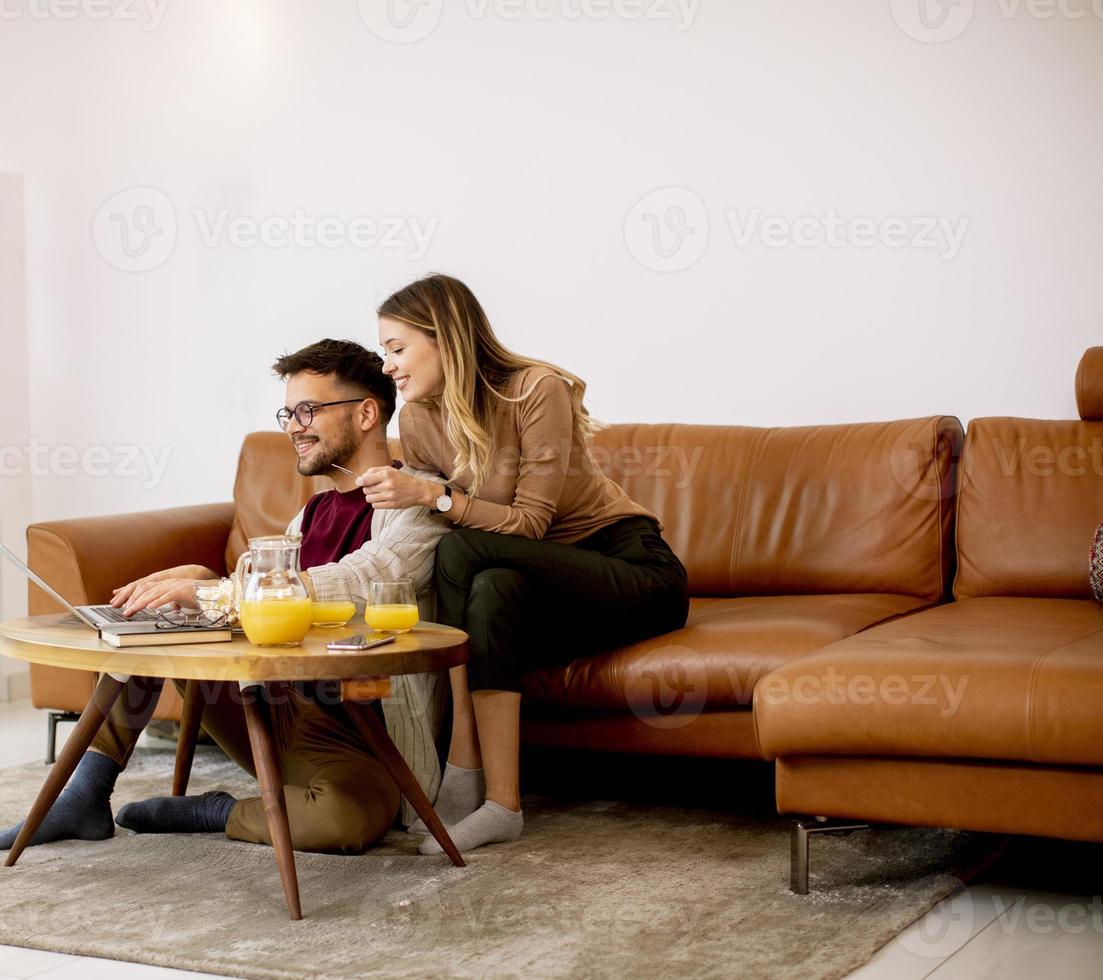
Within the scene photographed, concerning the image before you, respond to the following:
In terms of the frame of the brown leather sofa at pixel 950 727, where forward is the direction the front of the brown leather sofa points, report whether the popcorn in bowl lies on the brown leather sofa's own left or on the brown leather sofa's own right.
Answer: on the brown leather sofa's own right

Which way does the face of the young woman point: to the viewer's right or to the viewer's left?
to the viewer's left

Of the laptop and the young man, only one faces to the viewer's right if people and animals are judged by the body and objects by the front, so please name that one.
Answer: the laptop

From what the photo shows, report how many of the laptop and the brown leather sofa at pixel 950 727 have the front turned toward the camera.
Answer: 1

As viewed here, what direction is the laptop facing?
to the viewer's right

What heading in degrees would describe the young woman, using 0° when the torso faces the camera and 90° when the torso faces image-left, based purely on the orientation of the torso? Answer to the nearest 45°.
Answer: approximately 45°
